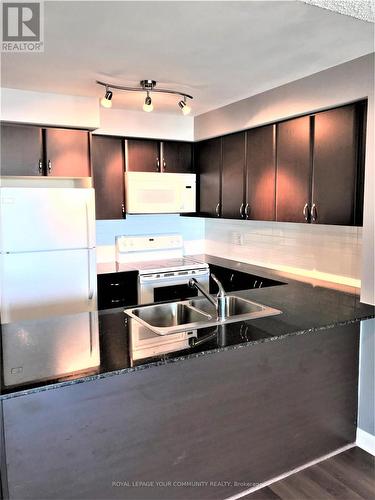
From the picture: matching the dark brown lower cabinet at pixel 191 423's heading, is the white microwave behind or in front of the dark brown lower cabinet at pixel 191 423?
in front

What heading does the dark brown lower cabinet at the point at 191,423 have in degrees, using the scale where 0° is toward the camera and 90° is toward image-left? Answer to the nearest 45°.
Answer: approximately 135°

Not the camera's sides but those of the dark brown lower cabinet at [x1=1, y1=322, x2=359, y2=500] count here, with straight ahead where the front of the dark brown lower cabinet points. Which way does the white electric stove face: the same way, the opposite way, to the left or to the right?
the opposite way

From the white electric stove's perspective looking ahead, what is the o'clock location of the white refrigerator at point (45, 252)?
The white refrigerator is roughly at 3 o'clock from the white electric stove.

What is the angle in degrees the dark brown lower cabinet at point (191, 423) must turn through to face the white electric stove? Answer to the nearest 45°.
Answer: approximately 45° to its right

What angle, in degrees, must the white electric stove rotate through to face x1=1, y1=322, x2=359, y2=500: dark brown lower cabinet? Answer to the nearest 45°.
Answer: approximately 45° to its right

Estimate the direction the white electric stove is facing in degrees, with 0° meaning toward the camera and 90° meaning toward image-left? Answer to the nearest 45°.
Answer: approximately 315°
